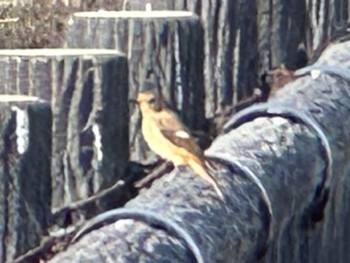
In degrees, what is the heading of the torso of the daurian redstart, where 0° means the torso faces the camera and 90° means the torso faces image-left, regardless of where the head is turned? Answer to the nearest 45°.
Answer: approximately 90°

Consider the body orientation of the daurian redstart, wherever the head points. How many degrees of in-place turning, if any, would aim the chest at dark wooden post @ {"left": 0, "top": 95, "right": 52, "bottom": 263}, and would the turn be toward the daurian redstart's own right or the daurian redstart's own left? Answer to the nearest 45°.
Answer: approximately 45° to the daurian redstart's own left
